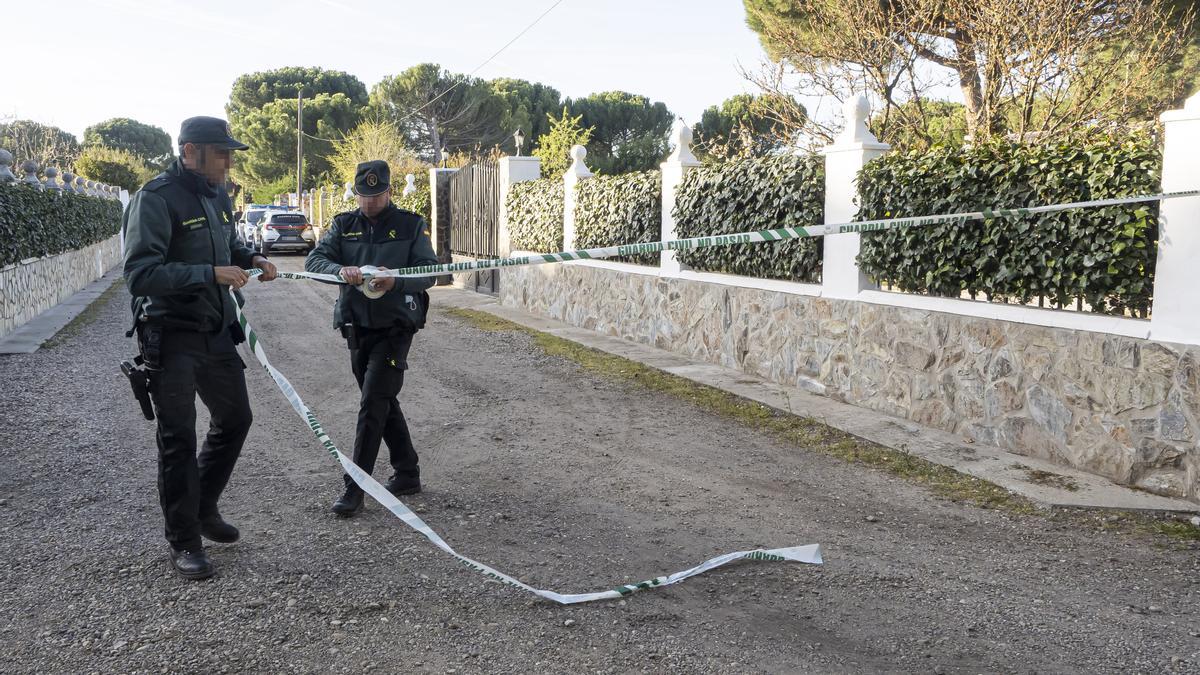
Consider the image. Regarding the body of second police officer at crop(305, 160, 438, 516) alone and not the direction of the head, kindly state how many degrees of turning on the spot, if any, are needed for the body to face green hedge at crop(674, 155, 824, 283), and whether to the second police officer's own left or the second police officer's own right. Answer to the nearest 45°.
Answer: approximately 135° to the second police officer's own left

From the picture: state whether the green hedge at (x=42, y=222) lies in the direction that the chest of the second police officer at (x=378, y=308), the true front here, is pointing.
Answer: no

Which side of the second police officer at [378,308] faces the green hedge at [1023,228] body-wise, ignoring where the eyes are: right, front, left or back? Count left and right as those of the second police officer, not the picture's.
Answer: left

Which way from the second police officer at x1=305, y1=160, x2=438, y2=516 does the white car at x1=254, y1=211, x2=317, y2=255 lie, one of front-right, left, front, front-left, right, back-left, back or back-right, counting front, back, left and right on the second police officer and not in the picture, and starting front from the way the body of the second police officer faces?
back

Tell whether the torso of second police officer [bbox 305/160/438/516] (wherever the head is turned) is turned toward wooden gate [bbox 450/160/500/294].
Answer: no

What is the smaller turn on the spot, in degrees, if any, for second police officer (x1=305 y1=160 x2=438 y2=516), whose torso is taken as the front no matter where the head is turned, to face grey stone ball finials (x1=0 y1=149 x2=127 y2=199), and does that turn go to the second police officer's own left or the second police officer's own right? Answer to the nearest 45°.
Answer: approximately 180°

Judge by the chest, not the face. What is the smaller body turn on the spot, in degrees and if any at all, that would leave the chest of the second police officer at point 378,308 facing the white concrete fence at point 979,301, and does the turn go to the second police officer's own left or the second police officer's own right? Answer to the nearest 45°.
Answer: approximately 90° to the second police officer's own left

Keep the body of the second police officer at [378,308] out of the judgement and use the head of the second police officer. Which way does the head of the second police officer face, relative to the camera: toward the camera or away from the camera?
toward the camera

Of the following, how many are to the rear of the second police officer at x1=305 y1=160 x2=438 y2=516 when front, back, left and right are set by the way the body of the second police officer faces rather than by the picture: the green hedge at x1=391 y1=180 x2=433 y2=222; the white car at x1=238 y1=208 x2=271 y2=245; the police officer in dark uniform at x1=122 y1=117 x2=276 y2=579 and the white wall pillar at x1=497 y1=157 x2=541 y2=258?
3

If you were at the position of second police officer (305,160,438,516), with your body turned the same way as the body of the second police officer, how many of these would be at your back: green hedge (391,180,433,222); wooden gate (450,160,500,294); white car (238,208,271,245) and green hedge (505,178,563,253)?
4

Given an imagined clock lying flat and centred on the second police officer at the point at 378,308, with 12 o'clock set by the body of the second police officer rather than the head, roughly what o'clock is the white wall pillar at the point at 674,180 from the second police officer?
The white wall pillar is roughly at 7 o'clock from the second police officer.

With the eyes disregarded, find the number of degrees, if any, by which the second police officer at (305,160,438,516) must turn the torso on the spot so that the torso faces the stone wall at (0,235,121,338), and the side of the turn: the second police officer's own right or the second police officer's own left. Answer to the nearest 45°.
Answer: approximately 135° to the second police officer's own right

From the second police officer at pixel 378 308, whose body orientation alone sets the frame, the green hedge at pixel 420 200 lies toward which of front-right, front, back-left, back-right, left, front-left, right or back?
back

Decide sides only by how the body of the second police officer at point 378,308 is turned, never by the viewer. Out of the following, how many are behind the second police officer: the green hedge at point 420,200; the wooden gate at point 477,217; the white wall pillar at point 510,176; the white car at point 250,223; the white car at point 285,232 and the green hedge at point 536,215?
6

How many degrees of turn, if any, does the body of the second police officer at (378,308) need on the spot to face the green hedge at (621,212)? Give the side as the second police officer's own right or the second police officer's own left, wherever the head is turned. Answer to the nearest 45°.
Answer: approximately 135° to the second police officer's own left

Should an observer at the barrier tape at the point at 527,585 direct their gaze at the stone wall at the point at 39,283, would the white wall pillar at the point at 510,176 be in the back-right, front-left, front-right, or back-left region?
front-right

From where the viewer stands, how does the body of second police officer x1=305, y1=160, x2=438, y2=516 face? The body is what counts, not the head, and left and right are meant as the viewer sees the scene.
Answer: facing the viewer
